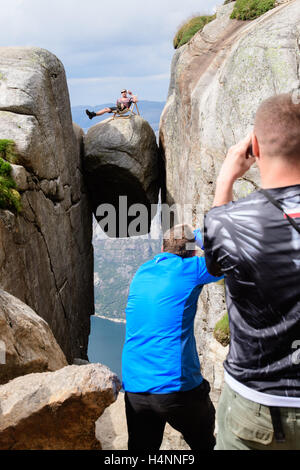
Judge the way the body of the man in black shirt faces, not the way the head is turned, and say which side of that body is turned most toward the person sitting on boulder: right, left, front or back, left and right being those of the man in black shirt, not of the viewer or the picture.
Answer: front

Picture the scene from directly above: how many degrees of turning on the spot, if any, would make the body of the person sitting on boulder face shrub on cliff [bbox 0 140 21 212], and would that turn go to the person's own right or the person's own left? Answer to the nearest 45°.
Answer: approximately 45° to the person's own left

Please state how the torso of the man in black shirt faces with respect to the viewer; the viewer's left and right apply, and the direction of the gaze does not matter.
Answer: facing away from the viewer

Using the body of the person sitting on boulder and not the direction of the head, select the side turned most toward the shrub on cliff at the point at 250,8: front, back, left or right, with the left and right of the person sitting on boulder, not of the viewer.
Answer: left

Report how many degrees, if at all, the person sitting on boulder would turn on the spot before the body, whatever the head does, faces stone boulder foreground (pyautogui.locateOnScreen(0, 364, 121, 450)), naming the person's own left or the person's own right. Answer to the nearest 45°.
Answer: approximately 45° to the person's own left

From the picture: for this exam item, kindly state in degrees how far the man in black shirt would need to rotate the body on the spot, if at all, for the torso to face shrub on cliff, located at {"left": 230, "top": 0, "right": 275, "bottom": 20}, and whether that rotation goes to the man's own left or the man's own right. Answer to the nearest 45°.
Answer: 0° — they already face it

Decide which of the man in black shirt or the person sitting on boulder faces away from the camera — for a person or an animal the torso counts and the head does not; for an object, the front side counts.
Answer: the man in black shirt

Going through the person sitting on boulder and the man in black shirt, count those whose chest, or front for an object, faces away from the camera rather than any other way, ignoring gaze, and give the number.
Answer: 1

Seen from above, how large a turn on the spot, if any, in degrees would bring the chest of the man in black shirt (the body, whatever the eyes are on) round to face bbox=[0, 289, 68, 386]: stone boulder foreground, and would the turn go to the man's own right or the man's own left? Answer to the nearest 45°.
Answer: approximately 45° to the man's own left

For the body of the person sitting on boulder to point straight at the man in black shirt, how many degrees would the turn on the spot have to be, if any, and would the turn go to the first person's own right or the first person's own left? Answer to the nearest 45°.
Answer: approximately 45° to the first person's own left

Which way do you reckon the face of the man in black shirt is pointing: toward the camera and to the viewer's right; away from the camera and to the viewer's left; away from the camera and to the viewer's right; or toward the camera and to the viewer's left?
away from the camera and to the viewer's left
